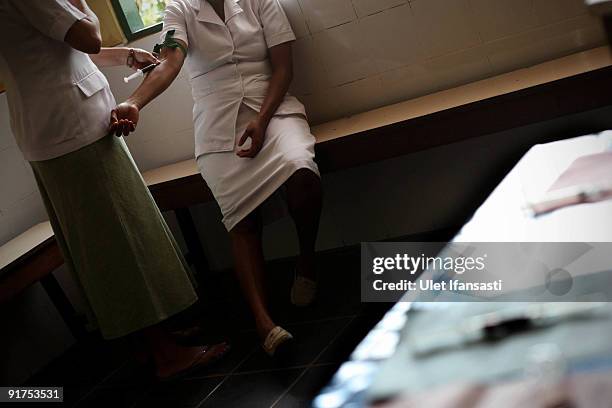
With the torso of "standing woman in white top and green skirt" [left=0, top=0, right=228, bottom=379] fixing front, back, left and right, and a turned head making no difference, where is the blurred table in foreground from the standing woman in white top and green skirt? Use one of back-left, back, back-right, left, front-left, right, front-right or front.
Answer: right

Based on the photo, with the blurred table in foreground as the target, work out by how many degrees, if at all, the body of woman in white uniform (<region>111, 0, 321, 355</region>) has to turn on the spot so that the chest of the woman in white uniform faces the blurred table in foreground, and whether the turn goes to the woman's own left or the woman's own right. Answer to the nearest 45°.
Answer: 0° — they already face it

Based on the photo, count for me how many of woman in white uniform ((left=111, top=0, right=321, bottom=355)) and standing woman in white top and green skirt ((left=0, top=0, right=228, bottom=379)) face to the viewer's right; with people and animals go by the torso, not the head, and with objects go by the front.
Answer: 1

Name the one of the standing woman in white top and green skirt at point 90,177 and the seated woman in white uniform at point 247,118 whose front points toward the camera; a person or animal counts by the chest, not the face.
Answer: the seated woman in white uniform at point 247,118

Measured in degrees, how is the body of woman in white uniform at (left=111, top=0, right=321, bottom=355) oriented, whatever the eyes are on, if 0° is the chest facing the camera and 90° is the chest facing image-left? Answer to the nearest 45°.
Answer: approximately 0°

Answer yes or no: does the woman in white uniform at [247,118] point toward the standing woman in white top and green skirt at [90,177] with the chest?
no

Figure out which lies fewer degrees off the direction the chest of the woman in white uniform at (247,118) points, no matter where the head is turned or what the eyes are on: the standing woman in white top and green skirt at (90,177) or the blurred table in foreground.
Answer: the blurred table in foreground

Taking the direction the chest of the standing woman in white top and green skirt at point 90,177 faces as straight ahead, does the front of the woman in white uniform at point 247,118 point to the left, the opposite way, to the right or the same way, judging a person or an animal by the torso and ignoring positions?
to the right

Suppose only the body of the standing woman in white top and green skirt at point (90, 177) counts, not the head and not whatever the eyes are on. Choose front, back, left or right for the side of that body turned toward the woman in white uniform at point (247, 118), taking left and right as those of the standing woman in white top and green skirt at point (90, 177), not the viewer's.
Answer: front

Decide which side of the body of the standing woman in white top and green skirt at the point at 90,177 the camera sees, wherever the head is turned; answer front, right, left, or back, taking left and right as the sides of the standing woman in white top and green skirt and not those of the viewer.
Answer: right
